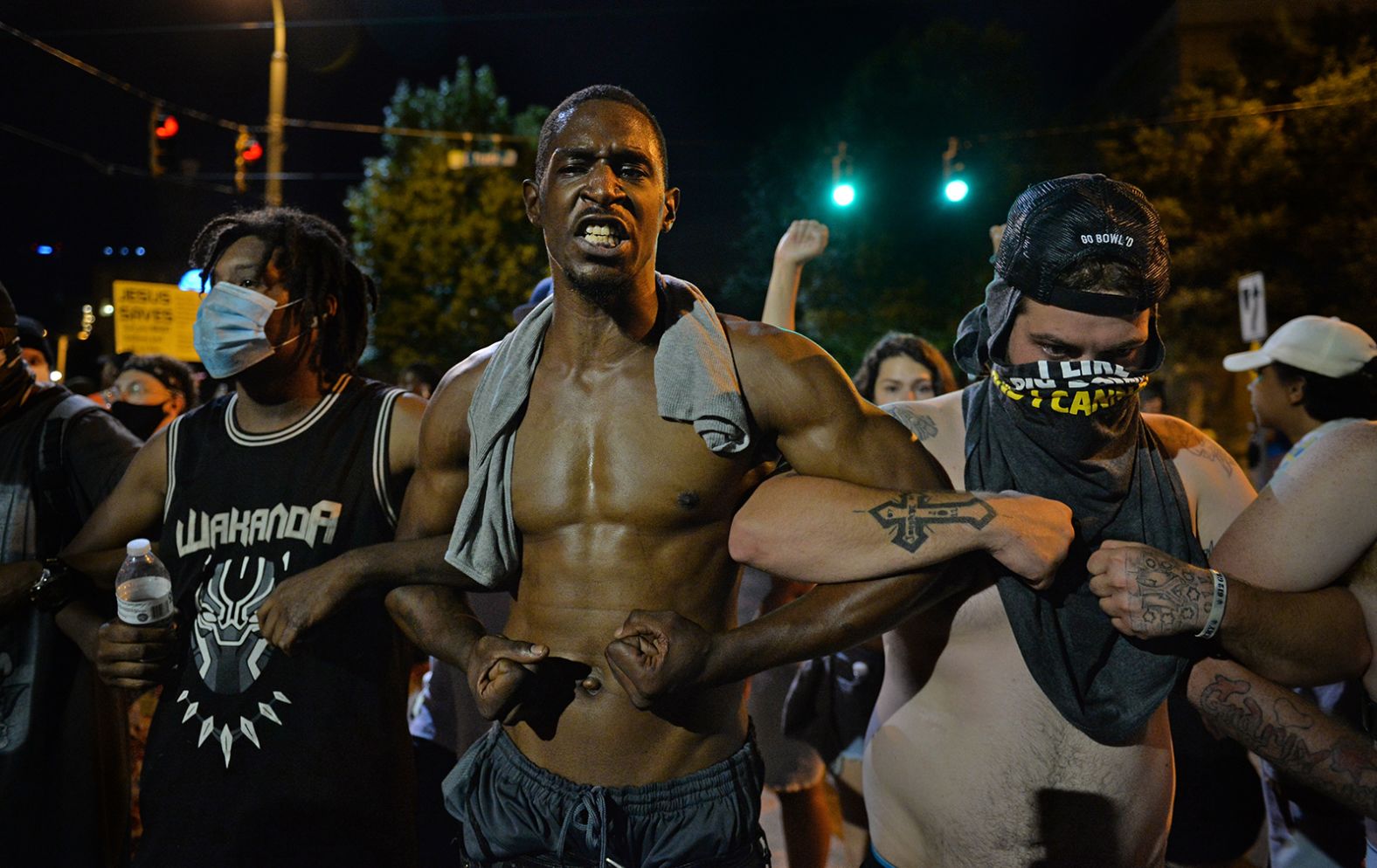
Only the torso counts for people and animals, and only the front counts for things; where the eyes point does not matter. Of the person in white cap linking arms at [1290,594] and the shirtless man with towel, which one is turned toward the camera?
the shirtless man with towel

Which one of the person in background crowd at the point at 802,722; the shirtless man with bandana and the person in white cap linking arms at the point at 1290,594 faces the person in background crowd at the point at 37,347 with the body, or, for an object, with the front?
the person in white cap linking arms at the point at 1290,594

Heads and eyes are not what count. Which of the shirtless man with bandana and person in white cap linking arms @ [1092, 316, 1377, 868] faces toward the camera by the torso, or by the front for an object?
the shirtless man with bandana

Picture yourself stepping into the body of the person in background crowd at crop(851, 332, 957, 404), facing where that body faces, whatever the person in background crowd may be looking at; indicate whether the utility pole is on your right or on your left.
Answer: on your right

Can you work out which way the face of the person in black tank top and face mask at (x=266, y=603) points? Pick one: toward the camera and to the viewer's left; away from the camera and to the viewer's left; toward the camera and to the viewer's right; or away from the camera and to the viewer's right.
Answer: toward the camera and to the viewer's left

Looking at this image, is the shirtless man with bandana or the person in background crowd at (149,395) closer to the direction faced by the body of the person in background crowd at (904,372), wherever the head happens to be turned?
the shirtless man with bandana

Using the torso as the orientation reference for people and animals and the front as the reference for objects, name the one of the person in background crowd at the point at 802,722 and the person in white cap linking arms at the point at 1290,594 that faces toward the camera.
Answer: the person in background crowd at the point at 802,722

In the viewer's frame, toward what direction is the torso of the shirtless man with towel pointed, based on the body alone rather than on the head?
toward the camera

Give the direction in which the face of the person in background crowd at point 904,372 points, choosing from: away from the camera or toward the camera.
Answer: toward the camera

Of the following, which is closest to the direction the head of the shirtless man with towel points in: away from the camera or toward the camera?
toward the camera

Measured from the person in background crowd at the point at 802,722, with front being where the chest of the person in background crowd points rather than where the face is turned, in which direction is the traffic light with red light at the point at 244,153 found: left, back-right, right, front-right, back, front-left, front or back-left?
back-right

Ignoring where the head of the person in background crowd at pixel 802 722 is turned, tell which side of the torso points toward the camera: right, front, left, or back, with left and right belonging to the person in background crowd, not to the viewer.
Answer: front

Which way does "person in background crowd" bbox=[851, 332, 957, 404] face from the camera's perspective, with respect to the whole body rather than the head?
toward the camera
